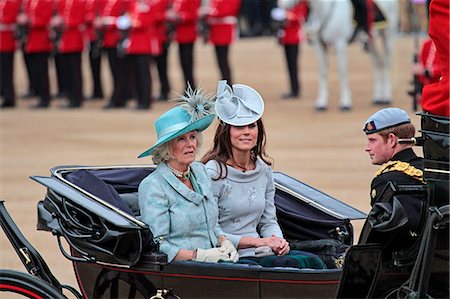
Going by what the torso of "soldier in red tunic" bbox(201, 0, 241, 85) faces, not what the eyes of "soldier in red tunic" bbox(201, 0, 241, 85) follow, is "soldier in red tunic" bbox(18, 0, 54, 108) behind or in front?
in front

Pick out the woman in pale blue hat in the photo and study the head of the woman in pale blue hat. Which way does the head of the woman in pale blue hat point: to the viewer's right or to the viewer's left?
to the viewer's right

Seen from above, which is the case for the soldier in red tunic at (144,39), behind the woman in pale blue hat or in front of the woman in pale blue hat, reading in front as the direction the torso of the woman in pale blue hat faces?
behind

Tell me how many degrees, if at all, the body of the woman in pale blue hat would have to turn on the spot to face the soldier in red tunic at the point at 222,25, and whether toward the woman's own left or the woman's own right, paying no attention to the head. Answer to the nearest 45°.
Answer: approximately 135° to the woman's own left

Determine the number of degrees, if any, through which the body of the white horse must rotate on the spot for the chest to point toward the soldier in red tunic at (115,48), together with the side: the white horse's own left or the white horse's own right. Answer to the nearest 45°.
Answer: approximately 45° to the white horse's own right
